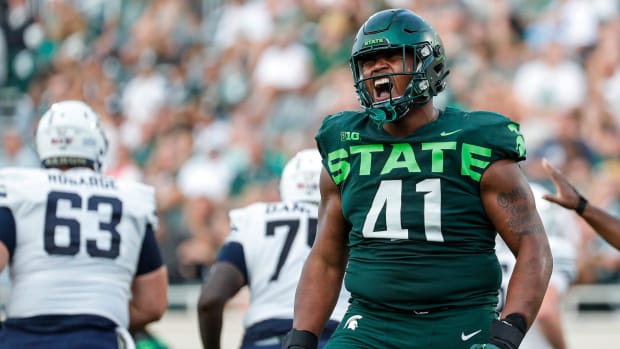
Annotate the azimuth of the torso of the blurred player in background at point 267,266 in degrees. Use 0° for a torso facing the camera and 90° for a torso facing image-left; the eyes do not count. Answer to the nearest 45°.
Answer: approximately 180°

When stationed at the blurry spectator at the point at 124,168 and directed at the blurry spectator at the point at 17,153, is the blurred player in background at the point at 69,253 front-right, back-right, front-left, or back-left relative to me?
back-left

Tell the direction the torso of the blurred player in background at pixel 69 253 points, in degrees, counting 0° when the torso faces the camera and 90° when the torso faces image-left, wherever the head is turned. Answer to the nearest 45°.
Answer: approximately 180°

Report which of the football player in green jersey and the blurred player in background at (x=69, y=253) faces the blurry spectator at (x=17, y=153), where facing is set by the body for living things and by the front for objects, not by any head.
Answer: the blurred player in background

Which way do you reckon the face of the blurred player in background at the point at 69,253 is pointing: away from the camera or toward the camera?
away from the camera

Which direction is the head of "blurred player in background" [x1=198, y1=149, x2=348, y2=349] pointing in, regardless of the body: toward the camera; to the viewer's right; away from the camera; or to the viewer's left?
away from the camera

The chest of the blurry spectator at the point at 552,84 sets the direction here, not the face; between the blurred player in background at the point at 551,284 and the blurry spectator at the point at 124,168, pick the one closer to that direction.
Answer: the blurred player in background

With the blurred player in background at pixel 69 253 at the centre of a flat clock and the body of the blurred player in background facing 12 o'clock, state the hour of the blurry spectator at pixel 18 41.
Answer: The blurry spectator is roughly at 12 o'clock from the blurred player in background.

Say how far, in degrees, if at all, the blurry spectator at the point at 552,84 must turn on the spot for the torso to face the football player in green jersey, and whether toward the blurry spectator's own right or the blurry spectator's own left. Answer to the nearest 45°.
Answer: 0° — they already face them

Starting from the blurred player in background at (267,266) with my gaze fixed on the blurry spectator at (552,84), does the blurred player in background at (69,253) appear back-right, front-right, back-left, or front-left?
back-left

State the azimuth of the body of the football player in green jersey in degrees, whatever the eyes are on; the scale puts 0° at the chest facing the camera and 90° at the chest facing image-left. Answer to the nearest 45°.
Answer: approximately 0°
